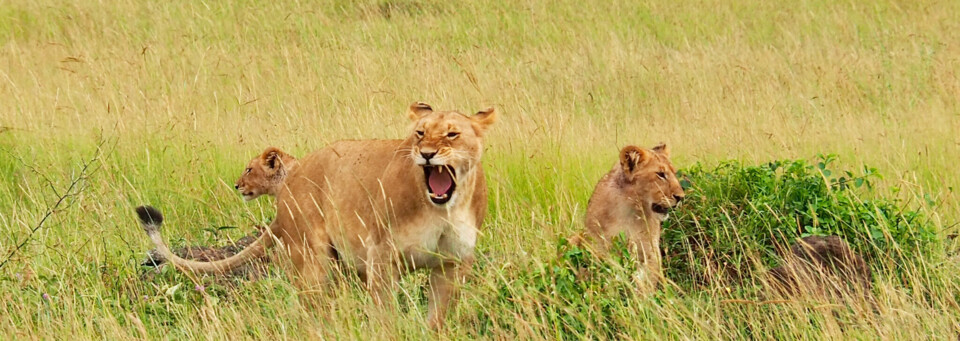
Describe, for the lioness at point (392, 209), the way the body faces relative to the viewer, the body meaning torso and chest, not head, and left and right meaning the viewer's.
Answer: facing the viewer and to the right of the viewer

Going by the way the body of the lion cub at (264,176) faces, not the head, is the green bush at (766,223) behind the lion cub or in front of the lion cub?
behind

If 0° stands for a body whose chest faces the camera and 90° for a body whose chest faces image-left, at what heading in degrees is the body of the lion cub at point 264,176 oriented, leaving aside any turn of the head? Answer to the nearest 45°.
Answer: approximately 90°

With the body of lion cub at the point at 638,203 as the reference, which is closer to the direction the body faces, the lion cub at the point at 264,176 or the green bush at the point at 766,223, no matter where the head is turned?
the green bush

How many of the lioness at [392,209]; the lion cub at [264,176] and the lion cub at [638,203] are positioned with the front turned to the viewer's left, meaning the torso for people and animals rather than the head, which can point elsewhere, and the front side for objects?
1

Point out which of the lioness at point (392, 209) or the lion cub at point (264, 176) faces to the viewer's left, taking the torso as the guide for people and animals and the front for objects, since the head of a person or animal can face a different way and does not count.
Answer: the lion cub

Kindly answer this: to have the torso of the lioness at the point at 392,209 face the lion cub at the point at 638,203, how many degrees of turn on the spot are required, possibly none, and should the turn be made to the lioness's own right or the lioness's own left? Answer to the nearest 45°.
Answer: approximately 45° to the lioness's own left
